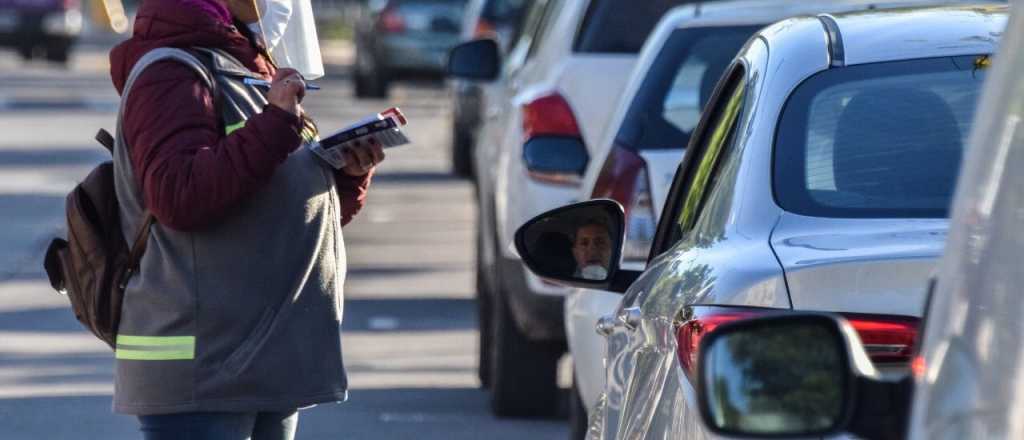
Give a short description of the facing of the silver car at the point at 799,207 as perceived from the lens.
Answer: facing away from the viewer

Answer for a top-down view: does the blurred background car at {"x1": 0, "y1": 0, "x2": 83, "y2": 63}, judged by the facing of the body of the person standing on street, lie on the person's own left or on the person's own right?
on the person's own left

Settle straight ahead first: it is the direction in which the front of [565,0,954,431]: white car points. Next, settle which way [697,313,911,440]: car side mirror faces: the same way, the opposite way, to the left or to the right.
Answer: the opposite way

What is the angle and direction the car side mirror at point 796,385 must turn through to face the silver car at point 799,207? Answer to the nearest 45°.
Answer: approximately 180°

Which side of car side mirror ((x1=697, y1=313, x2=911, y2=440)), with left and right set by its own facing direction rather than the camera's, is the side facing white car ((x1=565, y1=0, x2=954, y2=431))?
back

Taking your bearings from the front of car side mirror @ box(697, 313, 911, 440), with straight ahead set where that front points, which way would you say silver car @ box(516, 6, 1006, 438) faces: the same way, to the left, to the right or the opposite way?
the opposite way

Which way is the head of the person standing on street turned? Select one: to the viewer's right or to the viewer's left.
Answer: to the viewer's right

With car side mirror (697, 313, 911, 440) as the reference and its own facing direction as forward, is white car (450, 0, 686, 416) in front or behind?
behind

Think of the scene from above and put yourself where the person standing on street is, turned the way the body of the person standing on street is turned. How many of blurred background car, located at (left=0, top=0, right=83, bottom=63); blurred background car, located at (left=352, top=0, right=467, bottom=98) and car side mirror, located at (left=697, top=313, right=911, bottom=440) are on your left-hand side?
2

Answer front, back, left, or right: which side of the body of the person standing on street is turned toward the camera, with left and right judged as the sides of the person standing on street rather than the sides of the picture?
right

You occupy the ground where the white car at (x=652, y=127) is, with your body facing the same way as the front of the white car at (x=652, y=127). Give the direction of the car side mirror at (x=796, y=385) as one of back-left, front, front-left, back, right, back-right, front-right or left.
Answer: back
